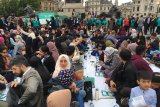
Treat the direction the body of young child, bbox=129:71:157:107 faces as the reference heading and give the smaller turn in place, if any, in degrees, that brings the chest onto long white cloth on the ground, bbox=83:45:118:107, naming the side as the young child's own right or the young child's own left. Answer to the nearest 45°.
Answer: approximately 135° to the young child's own right

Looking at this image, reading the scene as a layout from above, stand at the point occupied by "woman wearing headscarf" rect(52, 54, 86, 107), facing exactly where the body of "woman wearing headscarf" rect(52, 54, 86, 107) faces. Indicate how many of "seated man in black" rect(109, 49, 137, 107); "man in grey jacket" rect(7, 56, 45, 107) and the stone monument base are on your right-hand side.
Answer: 1

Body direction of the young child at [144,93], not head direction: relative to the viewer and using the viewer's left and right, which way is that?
facing the viewer

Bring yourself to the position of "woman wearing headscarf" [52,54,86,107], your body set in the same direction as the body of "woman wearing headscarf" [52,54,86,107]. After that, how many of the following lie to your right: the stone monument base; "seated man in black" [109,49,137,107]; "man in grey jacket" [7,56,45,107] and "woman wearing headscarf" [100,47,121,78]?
1

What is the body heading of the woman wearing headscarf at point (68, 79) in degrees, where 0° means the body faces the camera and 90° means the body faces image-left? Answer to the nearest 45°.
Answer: approximately 315°

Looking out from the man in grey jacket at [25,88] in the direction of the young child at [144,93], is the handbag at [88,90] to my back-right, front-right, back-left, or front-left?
front-left
